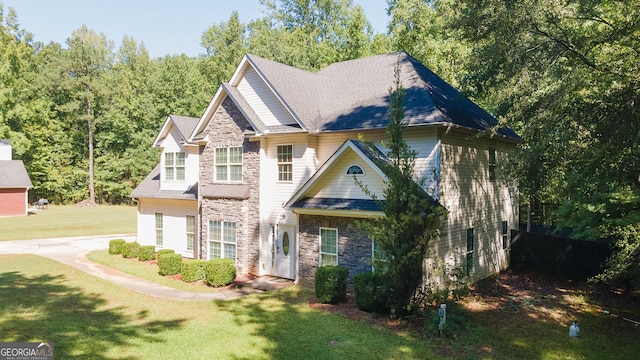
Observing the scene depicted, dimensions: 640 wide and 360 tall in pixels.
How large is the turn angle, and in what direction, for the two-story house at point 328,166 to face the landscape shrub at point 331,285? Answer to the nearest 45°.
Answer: approximately 45° to its left

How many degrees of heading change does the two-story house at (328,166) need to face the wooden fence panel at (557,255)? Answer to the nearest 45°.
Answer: approximately 135° to its left

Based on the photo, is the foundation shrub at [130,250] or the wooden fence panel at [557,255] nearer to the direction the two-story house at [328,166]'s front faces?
the foundation shrub

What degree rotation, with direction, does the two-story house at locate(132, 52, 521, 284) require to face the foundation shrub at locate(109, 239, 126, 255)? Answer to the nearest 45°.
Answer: approximately 90° to its right

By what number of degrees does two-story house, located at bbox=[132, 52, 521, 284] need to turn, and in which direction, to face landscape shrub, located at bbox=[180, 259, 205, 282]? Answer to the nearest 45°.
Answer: approximately 45° to its right

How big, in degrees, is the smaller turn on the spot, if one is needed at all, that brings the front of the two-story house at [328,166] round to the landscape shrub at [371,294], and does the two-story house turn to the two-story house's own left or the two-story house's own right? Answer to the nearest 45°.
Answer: approximately 45° to the two-story house's own left

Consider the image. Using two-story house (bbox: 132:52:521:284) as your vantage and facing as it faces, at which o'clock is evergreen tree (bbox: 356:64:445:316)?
The evergreen tree is roughly at 10 o'clock from the two-story house.

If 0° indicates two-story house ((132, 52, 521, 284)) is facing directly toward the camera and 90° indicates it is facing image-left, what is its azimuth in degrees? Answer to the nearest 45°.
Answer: approximately 45°

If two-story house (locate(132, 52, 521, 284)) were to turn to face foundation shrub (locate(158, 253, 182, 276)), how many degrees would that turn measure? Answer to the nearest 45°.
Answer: approximately 45° to its right

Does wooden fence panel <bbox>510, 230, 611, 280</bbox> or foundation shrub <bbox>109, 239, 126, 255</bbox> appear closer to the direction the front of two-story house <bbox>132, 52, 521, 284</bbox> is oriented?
the foundation shrub
